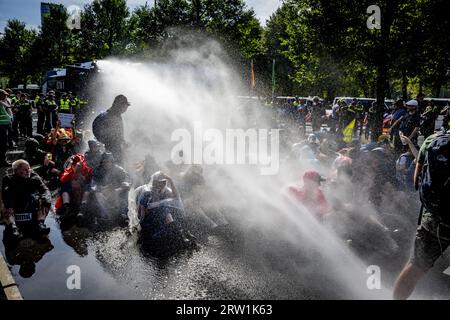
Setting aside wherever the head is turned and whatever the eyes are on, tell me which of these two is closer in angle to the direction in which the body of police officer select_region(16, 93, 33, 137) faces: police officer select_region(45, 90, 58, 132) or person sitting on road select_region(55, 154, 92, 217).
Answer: the person sitting on road

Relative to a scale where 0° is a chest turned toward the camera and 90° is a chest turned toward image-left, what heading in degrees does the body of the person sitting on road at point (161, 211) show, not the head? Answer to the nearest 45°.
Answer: approximately 315°

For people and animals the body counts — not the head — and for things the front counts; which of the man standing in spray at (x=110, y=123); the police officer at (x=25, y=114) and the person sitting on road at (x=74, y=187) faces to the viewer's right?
the man standing in spray

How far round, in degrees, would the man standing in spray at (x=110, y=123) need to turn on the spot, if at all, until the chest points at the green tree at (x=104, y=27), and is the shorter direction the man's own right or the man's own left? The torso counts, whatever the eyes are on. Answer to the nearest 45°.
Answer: approximately 90° to the man's own left

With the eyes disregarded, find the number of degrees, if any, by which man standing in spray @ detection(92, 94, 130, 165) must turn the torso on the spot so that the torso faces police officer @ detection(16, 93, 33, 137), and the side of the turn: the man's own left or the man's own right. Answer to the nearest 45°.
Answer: approximately 90° to the man's own left

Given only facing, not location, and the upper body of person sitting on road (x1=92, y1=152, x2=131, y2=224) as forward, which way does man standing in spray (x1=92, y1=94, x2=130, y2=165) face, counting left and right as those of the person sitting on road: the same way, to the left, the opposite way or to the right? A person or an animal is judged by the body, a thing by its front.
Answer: to the left

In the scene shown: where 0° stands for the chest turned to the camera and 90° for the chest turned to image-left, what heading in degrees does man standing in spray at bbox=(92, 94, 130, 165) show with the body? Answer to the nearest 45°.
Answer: approximately 270°
